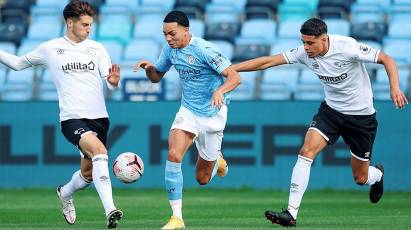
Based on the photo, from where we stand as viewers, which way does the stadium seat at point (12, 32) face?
facing the viewer

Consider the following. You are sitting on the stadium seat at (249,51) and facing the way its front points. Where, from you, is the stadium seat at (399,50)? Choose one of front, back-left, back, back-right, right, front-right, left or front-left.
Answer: left

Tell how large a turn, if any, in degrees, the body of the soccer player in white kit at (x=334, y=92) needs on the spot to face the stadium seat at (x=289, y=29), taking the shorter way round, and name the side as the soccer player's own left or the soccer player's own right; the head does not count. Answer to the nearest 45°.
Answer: approximately 135° to the soccer player's own right

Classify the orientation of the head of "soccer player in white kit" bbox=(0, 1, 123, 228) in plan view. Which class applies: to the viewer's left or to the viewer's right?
to the viewer's right

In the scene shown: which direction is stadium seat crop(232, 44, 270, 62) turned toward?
toward the camera

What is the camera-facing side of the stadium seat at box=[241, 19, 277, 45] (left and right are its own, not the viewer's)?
front

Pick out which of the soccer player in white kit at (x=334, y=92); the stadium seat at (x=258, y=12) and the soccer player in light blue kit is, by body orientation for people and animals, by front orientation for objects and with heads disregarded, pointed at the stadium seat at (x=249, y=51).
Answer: the stadium seat at (x=258, y=12)

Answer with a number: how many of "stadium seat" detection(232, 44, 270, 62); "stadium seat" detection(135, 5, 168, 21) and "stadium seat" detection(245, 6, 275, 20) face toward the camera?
3

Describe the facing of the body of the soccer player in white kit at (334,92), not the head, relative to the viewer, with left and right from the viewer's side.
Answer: facing the viewer and to the left of the viewer

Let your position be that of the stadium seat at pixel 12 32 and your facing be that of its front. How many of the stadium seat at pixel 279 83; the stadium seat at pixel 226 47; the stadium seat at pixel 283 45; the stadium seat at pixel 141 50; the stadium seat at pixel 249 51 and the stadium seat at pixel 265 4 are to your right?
0

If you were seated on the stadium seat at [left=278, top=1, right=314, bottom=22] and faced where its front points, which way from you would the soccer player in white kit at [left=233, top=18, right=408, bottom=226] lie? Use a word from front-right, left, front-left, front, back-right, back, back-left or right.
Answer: front

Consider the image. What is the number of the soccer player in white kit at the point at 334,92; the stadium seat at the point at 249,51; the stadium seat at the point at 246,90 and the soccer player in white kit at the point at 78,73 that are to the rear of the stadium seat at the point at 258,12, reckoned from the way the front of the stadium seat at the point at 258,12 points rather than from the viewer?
0

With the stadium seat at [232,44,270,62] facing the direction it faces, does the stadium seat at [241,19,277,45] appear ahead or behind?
behind

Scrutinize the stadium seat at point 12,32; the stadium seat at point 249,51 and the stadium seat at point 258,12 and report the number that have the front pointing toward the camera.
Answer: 3

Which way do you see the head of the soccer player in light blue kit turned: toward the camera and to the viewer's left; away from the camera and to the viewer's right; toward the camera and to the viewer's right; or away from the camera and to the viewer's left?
toward the camera and to the viewer's left
